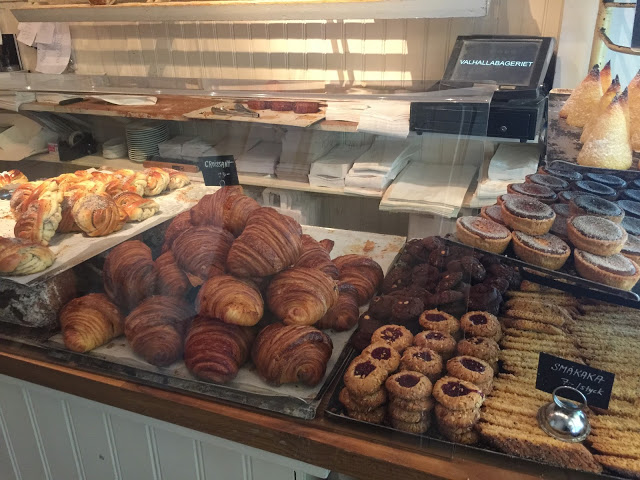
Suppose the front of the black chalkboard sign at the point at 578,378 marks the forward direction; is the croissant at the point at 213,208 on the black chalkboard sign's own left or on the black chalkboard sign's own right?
on the black chalkboard sign's own right

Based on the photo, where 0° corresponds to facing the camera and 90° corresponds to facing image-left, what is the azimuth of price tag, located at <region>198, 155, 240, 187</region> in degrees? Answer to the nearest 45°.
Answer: approximately 0°

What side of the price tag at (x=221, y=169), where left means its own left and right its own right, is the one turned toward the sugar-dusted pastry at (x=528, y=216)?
left

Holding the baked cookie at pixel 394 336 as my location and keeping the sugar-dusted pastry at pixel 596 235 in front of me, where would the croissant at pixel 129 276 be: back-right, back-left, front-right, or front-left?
back-left
